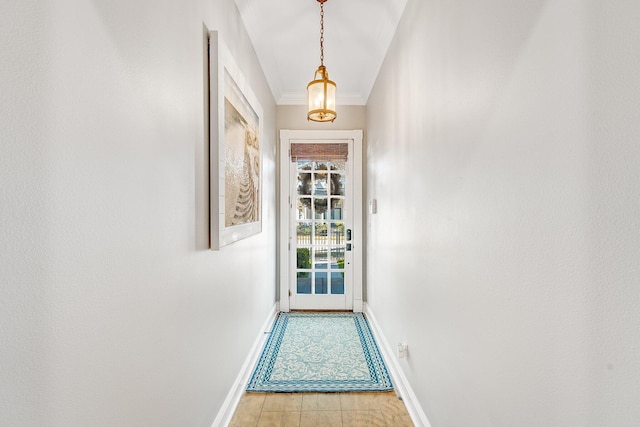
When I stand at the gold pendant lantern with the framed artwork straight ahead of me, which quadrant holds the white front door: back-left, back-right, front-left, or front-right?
back-right

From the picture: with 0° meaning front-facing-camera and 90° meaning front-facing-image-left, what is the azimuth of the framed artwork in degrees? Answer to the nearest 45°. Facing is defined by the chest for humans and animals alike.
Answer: approximately 270°

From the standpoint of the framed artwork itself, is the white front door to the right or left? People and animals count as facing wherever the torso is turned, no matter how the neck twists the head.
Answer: on its left

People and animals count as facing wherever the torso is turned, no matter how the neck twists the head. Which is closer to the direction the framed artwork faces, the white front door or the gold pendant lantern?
the gold pendant lantern

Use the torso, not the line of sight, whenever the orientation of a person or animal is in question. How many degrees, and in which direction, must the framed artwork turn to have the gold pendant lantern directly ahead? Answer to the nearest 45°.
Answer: approximately 45° to its left
